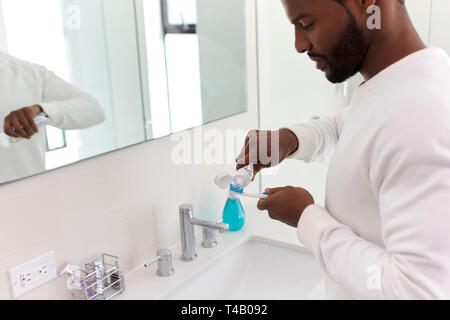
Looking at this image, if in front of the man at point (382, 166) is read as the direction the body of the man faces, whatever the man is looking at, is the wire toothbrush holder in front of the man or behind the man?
in front

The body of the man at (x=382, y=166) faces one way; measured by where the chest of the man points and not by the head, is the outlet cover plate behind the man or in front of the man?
in front

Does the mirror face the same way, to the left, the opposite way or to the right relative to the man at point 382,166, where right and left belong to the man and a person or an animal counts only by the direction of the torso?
the opposite way

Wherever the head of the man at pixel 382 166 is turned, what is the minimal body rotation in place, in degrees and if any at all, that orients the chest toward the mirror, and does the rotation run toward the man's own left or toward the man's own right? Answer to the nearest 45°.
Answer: approximately 45° to the man's own right

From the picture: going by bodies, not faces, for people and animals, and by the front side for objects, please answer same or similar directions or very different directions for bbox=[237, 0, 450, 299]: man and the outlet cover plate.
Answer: very different directions

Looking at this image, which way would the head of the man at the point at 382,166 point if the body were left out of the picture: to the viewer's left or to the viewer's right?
to the viewer's left

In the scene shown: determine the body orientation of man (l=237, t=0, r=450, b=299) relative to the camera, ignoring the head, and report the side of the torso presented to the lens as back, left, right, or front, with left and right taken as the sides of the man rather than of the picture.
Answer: left

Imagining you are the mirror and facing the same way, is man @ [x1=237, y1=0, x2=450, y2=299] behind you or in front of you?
in front
